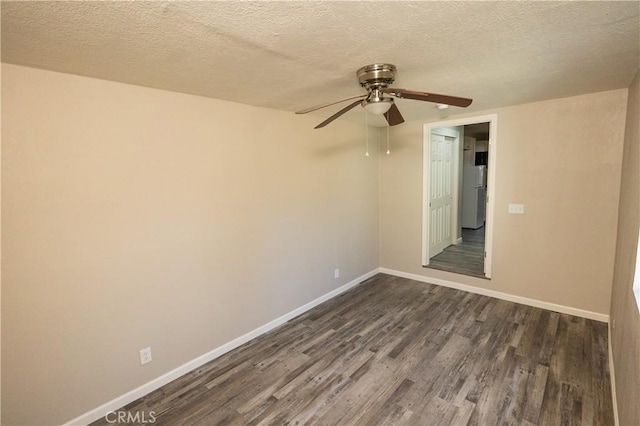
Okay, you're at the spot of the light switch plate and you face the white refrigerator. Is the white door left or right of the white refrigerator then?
left

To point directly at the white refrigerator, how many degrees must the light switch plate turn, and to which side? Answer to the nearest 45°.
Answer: approximately 180°

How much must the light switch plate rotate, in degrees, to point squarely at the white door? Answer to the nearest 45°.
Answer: approximately 135° to its right

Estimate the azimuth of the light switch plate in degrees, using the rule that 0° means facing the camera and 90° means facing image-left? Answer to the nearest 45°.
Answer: approximately 0°

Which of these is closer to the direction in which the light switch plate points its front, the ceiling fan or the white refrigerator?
the ceiling fan

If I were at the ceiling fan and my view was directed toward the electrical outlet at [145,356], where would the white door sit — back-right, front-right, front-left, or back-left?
back-right

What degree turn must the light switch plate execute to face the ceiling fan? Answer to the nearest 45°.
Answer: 0° — it already faces it

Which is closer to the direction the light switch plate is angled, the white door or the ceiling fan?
the ceiling fan
